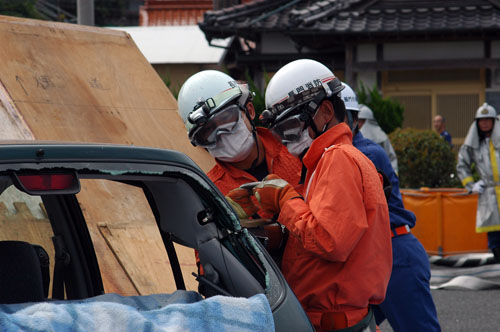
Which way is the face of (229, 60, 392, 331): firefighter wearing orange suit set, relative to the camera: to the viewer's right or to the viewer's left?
to the viewer's left

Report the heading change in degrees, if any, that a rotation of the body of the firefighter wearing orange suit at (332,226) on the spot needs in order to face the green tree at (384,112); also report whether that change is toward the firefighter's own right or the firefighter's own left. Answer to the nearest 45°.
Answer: approximately 90° to the firefighter's own right

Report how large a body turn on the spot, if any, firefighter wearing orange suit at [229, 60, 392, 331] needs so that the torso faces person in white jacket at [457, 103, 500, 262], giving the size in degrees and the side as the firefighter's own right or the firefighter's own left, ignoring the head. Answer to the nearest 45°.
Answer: approximately 90° to the firefighter's own right

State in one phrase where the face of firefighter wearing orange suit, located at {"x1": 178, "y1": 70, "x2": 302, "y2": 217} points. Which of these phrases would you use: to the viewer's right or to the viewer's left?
to the viewer's left

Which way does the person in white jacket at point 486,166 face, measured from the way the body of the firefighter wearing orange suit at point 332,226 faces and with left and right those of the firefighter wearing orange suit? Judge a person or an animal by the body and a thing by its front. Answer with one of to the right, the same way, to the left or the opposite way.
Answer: to the left

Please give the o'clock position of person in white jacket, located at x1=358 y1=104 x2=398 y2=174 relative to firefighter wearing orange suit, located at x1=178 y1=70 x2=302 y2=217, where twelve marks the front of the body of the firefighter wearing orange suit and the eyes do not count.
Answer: The person in white jacket is roughly at 5 o'clock from the firefighter wearing orange suit.

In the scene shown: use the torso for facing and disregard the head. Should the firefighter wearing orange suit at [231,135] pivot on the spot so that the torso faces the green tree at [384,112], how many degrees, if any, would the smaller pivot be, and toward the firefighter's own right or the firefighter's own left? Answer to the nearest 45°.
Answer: approximately 135° to the firefighter's own right

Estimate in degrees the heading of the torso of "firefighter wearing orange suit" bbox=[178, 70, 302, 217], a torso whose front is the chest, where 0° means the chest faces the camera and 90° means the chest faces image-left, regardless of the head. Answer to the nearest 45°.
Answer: approximately 45°

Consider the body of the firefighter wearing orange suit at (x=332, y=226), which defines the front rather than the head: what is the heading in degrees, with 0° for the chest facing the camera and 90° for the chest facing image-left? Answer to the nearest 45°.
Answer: approximately 90°

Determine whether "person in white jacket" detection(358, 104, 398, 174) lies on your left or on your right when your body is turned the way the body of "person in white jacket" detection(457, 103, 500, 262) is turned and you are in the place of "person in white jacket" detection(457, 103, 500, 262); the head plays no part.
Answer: on your right

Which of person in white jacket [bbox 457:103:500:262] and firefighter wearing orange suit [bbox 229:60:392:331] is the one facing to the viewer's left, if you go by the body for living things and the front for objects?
the firefighter wearing orange suit

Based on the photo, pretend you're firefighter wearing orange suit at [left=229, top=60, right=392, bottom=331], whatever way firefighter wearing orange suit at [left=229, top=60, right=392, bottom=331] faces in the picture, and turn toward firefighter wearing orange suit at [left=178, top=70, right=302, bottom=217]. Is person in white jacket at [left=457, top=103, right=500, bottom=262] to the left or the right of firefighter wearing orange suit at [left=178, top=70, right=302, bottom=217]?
right

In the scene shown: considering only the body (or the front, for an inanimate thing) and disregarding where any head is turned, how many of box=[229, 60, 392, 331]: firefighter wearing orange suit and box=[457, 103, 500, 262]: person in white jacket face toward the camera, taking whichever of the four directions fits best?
1
